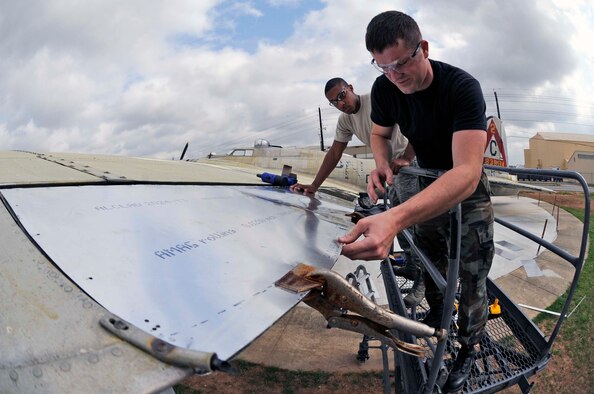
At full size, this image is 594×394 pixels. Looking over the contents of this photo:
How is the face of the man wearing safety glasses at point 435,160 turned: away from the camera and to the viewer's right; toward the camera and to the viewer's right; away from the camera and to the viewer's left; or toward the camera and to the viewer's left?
toward the camera and to the viewer's left

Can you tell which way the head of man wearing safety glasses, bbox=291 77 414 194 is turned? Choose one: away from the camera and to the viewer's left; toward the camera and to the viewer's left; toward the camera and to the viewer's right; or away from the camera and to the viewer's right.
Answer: toward the camera and to the viewer's left

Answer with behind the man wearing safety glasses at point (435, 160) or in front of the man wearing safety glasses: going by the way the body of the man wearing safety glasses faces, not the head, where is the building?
behind

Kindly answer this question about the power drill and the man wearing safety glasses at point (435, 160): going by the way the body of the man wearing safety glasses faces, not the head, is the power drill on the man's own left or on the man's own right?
on the man's own right

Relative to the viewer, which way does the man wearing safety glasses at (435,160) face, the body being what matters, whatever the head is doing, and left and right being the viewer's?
facing the viewer and to the left of the viewer

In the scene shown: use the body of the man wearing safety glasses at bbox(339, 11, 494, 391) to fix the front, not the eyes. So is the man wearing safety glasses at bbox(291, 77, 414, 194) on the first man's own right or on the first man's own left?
on the first man's own right

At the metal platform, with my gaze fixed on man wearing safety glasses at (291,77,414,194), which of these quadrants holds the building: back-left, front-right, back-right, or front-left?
front-right

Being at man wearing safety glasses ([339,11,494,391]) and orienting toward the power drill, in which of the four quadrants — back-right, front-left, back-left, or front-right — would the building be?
front-right
